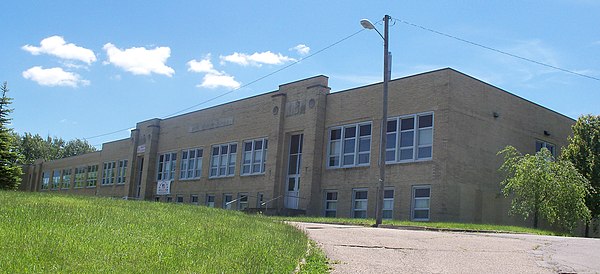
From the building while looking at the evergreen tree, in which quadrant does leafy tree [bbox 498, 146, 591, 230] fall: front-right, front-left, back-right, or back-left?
back-left

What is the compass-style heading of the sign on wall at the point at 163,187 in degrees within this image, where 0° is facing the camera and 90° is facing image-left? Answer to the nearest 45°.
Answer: approximately 45°

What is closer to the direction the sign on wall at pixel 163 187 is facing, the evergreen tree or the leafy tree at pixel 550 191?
the evergreen tree

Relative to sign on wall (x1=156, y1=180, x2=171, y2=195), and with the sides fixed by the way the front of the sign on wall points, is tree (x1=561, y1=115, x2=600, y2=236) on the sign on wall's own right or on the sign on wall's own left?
on the sign on wall's own left

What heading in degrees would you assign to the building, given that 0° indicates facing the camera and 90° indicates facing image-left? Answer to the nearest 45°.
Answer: approximately 45°

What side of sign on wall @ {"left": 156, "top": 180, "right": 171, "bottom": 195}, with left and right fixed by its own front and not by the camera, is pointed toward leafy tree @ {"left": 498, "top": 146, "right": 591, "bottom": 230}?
left
